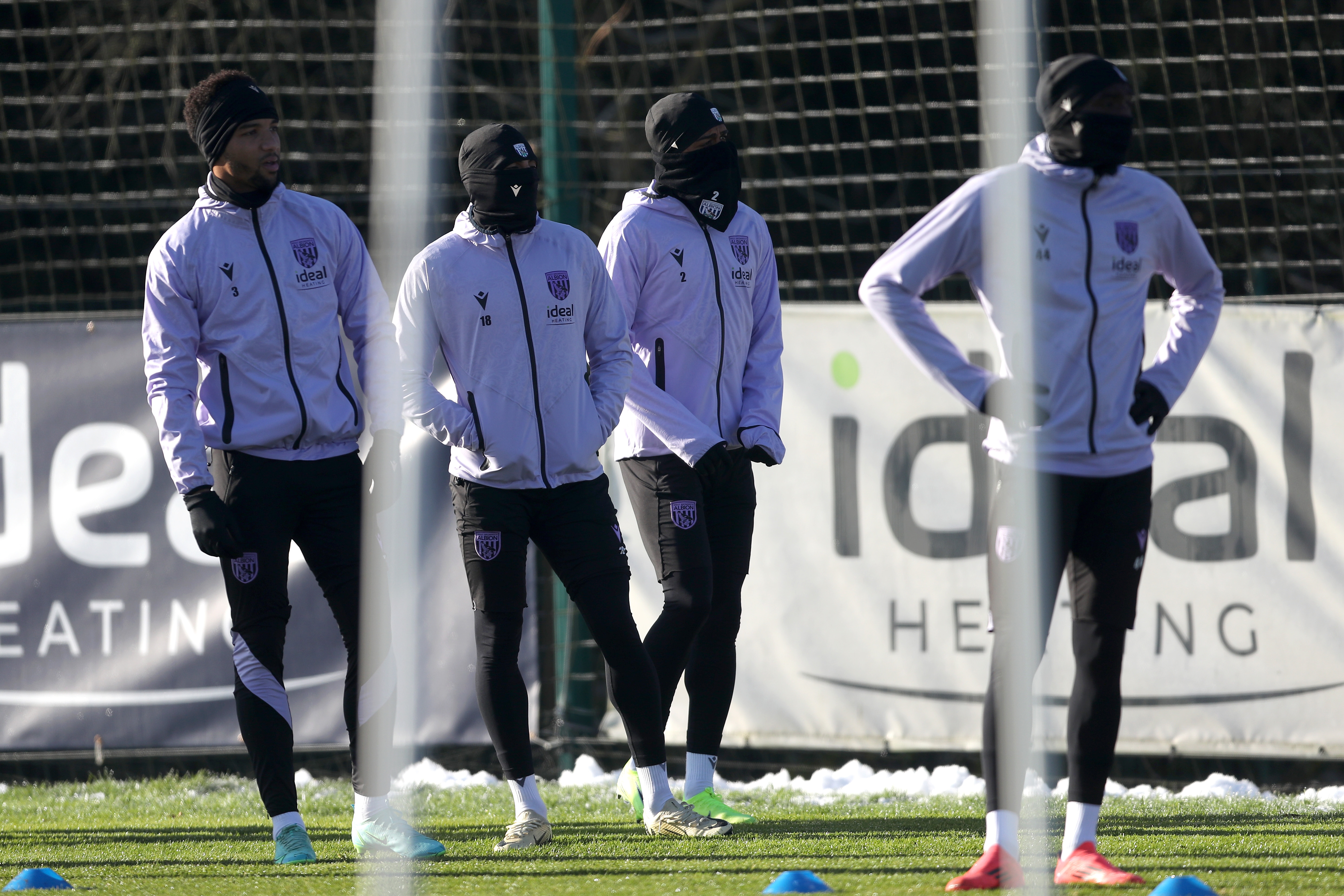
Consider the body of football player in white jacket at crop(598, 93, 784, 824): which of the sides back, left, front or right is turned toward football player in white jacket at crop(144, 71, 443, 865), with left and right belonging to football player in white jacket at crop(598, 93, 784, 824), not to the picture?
right

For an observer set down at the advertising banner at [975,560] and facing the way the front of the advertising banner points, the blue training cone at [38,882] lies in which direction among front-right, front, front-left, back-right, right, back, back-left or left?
front-right

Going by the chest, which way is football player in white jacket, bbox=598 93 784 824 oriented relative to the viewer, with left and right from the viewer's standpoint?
facing the viewer and to the right of the viewer

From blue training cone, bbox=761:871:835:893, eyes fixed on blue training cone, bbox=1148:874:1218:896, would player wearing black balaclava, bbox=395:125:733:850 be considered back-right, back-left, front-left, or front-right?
back-left

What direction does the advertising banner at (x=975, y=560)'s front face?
toward the camera

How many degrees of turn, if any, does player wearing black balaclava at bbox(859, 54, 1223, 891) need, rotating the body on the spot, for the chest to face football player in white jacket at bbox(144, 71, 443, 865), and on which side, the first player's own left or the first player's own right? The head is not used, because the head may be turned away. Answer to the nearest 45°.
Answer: approximately 90° to the first player's own right

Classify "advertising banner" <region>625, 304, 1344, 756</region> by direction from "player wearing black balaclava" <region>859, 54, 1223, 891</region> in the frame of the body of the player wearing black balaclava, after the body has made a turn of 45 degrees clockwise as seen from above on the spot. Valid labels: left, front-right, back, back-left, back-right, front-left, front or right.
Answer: back-right

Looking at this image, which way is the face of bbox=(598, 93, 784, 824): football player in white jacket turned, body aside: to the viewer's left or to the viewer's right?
to the viewer's right

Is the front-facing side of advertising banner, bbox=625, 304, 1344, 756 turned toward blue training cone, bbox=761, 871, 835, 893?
yes

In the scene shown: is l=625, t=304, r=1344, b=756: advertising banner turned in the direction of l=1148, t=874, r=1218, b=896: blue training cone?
yes
